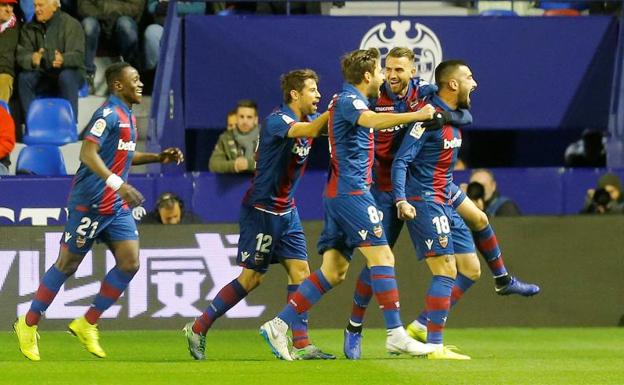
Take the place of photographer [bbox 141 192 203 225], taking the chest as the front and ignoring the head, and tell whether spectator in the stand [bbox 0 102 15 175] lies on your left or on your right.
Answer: on your right

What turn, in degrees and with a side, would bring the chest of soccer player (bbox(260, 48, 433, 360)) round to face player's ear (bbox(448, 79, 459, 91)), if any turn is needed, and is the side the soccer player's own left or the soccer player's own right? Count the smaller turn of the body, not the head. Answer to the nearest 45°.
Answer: approximately 45° to the soccer player's own left

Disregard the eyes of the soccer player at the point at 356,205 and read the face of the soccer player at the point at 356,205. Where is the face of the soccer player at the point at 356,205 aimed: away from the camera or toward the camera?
away from the camera

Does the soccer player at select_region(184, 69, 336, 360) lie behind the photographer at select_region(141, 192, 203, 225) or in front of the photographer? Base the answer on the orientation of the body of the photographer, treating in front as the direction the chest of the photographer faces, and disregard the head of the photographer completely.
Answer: in front

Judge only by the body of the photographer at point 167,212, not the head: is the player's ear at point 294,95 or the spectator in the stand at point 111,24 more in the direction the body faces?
the player's ear

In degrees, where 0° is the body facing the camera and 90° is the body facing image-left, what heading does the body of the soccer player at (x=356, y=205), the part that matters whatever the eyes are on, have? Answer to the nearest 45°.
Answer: approximately 270°

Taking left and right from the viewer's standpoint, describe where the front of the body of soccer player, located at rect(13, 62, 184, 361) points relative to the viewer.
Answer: facing to the right of the viewer

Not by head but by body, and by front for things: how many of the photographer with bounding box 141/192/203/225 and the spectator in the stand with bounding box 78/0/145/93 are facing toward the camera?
2

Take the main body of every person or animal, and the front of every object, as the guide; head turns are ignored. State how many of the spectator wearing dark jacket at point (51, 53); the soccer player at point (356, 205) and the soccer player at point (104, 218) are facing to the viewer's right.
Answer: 2

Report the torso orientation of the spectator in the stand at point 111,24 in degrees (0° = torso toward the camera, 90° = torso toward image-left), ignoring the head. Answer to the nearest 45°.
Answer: approximately 0°
